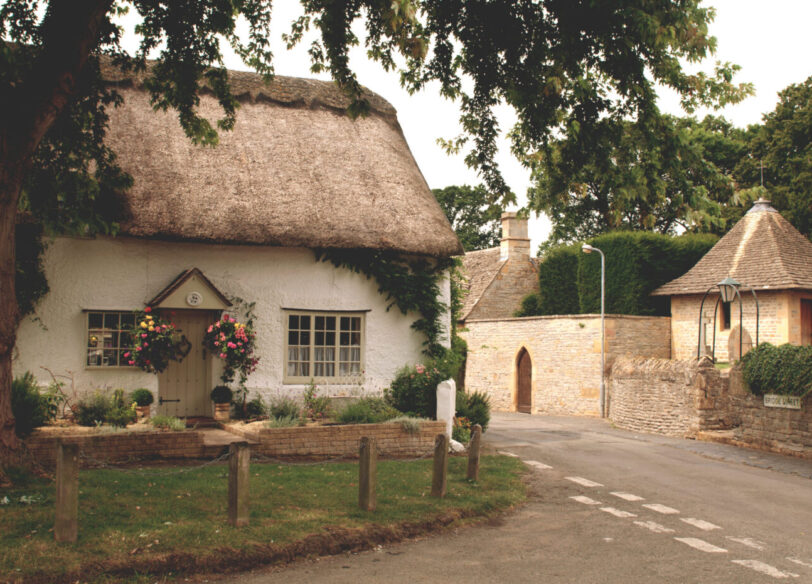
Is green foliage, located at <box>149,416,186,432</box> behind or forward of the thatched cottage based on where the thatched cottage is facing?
forward

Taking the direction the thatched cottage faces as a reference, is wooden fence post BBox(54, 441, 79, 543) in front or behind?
in front

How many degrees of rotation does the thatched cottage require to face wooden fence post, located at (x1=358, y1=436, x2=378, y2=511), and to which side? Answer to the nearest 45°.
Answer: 0° — it already faces it

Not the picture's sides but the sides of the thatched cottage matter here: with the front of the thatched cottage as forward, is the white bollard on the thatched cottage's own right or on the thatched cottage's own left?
on the thatched cottage's own left

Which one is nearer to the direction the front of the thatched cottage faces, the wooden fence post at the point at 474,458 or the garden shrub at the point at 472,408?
the wooden fence post

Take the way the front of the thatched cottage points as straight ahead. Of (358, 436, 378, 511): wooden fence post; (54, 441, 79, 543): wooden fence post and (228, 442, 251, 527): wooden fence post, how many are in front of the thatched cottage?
3

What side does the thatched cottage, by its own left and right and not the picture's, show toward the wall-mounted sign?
left

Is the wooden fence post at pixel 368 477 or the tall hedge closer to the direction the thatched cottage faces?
the wooden fence post

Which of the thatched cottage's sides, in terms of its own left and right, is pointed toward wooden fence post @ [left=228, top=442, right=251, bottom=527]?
front
